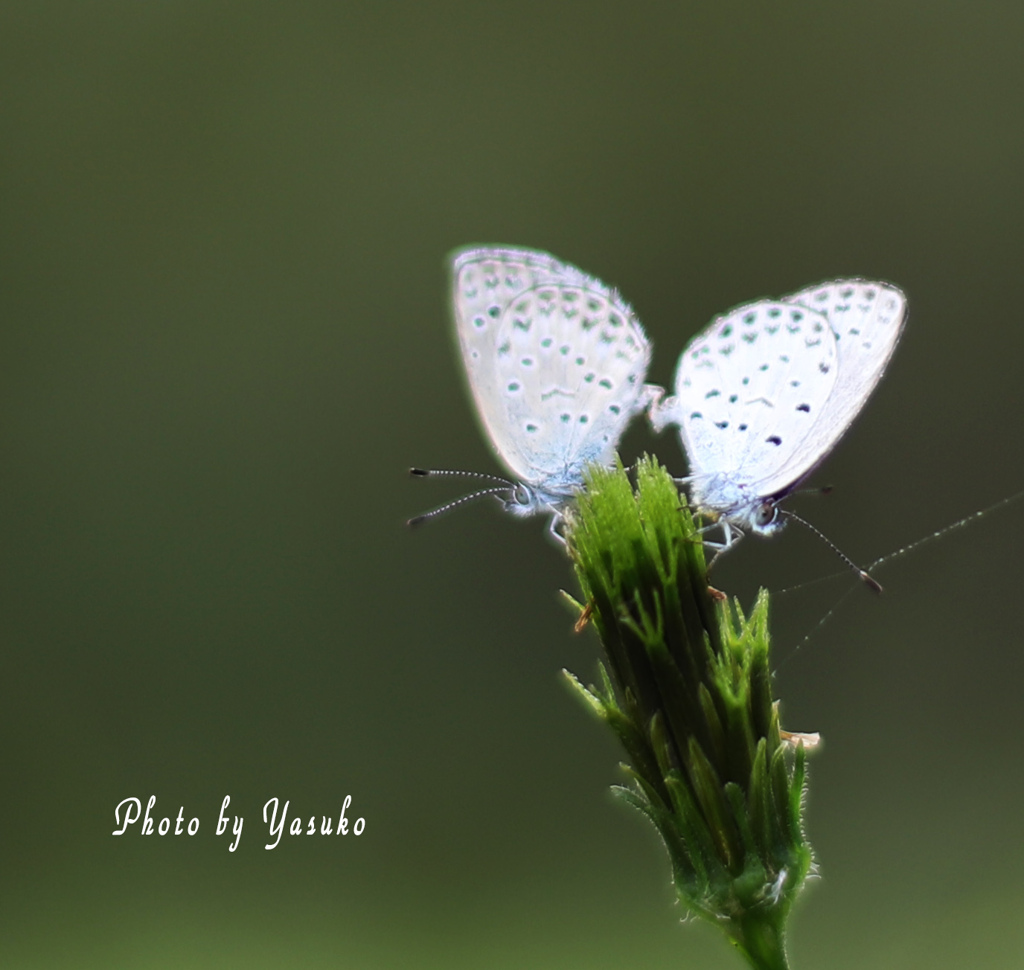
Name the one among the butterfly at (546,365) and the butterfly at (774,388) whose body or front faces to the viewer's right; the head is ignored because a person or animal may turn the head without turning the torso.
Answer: the butterfly at (774,388)

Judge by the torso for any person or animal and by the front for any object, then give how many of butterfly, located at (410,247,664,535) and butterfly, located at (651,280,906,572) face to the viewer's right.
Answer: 1

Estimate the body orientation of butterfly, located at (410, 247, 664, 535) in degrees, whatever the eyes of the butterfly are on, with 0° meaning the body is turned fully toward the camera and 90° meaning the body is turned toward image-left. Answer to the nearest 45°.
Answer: approximately 90°

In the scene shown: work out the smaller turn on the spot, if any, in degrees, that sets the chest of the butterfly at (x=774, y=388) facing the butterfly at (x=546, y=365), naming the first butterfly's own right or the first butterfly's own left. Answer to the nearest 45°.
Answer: approximately 135° to the first butterfly's own left

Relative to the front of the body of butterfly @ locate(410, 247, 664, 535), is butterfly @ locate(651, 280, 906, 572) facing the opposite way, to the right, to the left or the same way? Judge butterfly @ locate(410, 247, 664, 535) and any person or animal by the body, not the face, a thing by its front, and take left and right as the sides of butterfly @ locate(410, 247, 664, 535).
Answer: the opposite way

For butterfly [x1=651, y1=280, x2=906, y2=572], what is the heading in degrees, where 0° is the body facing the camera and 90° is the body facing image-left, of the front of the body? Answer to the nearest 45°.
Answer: approximately 270°
